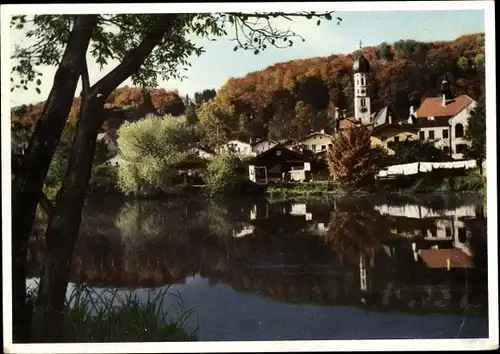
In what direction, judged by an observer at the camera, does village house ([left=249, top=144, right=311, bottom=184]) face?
facing the viewer
